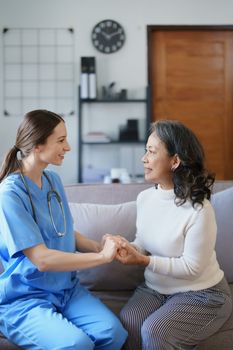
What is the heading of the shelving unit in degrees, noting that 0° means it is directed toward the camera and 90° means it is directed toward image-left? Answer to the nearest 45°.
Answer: approximately 0°

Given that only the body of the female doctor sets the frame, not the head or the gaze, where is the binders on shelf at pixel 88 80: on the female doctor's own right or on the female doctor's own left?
on the female doctor's own left

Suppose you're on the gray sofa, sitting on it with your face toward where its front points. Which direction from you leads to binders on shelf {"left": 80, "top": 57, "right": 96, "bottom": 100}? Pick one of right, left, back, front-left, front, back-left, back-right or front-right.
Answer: back

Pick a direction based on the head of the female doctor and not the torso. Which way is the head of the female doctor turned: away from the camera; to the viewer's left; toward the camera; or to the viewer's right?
to the viewer's right

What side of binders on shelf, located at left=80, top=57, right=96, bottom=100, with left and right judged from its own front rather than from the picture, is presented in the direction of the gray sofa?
front

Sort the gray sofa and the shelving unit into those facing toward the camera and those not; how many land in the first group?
2

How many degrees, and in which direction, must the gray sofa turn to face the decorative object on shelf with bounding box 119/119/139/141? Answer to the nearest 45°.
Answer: approximately 180°
